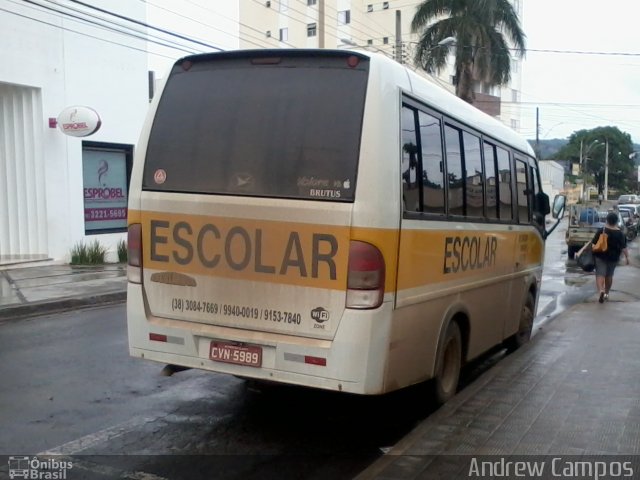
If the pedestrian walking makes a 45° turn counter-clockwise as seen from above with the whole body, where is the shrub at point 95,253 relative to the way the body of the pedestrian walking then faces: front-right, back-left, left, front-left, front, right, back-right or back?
front-left

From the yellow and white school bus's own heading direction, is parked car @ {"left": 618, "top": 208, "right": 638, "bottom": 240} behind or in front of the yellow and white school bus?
in front

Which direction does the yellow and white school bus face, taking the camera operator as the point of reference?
facing away from the viewer and to the right of the viewer

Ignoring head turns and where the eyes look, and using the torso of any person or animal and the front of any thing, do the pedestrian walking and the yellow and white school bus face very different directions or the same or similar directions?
same or similar directions

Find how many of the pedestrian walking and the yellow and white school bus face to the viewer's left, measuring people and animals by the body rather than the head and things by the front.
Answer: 0

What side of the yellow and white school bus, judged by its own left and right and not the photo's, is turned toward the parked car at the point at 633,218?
front

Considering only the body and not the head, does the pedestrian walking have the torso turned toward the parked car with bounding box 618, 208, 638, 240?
yes

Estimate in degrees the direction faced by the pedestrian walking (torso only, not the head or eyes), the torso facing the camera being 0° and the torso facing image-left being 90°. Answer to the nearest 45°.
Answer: approximately 180°
